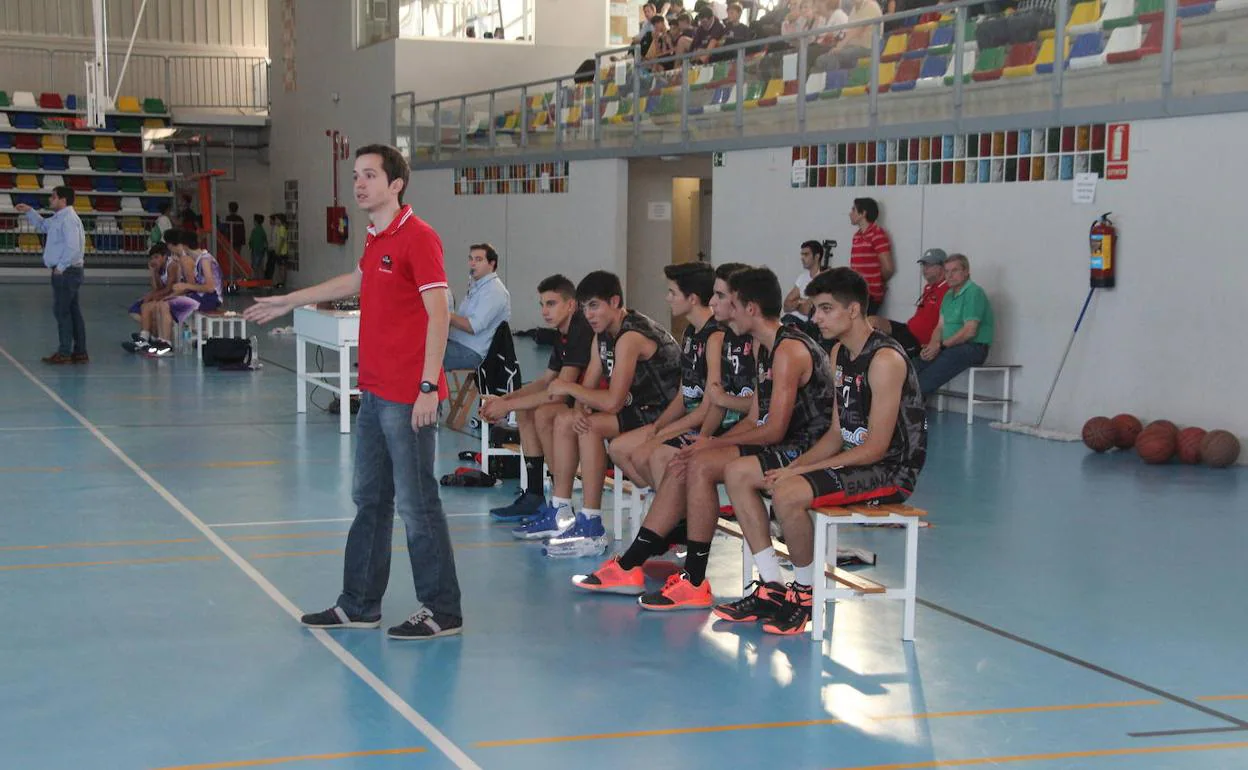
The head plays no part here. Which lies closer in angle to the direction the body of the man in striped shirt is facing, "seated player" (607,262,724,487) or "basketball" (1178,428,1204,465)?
the seated player

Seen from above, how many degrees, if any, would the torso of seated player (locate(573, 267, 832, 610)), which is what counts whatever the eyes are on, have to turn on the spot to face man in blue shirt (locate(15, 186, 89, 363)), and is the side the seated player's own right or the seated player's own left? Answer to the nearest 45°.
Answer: approximately 45° to the seated player's own right

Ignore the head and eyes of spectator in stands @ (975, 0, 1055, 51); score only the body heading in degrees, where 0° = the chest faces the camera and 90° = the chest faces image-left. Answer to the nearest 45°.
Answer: approximately 90°

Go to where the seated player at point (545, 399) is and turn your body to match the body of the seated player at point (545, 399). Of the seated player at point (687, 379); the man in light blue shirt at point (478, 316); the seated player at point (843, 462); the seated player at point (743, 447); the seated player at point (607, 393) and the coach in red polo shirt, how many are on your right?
1

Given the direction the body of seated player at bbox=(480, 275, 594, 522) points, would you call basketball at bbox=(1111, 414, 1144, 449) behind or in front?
behind
